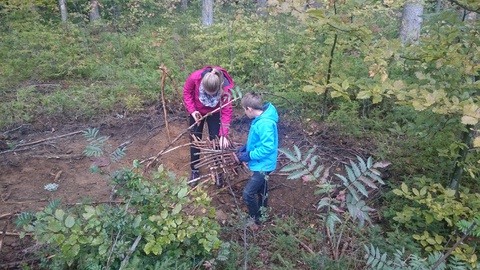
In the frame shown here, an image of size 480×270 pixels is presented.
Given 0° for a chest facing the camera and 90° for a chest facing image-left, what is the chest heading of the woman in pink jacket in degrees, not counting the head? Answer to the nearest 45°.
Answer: approximately 0°

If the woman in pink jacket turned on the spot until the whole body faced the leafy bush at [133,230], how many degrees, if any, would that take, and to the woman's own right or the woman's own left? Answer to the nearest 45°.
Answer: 0° — they already face it

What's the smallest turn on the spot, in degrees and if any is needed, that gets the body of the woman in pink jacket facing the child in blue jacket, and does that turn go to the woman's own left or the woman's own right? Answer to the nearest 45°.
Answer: approximately 45° to the woman's own left

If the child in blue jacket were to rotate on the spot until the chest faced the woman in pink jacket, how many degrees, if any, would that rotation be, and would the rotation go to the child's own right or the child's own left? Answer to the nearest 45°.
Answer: approximately 45° to the child's own right

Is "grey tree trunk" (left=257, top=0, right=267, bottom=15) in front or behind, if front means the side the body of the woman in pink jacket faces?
behind

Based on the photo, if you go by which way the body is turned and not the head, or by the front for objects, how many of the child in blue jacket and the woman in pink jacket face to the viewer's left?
1

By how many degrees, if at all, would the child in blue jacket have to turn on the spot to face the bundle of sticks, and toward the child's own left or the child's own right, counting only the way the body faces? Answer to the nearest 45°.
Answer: approximately 45° to the child's own right

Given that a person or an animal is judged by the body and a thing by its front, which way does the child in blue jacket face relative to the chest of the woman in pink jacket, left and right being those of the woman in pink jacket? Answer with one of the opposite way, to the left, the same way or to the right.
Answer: to the right

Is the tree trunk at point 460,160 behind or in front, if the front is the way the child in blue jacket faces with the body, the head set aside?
behind

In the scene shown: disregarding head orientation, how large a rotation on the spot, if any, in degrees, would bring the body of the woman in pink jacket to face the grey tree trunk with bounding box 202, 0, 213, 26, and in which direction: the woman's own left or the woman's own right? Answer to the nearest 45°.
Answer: approximately 180°

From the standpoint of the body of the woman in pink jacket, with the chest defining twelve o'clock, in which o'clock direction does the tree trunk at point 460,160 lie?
The tree trunk is roughly at 10 o'clock from the woman in pink jacket.

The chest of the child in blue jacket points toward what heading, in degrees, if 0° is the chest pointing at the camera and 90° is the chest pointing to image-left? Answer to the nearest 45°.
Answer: approximately 90°

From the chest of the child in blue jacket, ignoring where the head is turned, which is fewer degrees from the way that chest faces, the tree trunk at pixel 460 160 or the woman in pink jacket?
the woman in pink jacket
